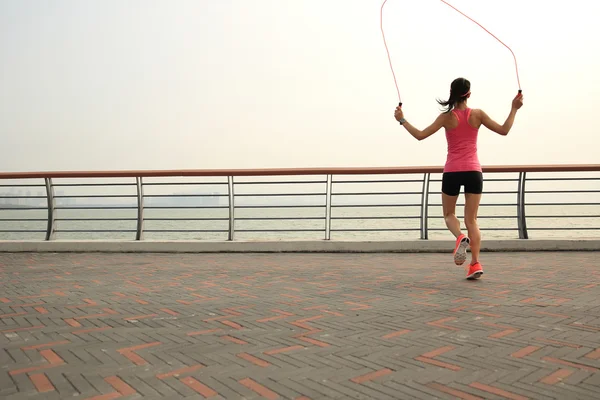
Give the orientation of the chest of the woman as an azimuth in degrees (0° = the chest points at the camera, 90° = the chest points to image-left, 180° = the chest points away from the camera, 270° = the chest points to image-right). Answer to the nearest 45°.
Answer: approximately 180°
